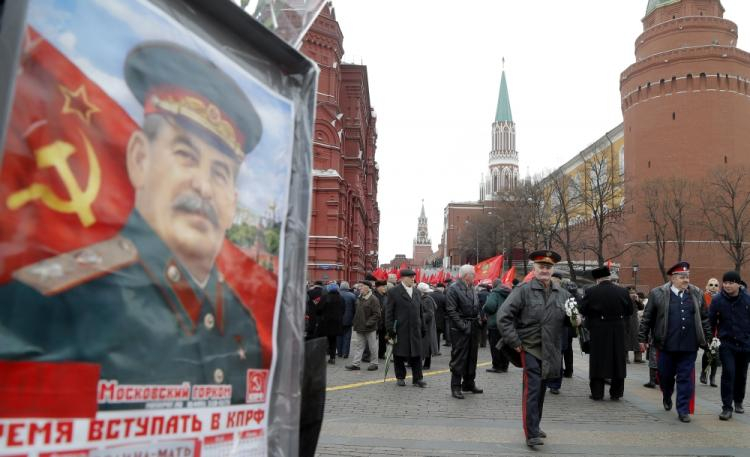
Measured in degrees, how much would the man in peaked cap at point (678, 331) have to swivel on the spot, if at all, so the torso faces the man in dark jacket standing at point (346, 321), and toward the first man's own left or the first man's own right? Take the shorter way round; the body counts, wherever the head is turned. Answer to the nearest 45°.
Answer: approximately 135° to the first man's own right

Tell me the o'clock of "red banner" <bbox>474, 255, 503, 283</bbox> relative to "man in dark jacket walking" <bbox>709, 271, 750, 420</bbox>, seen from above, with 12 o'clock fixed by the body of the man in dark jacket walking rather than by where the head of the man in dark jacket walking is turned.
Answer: The red banner is roughly at 5 o'clock from the man in dark jacket walking.

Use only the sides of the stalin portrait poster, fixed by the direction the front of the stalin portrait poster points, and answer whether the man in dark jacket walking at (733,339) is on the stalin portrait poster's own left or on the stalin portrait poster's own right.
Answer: on the stalin portrait poster's own left

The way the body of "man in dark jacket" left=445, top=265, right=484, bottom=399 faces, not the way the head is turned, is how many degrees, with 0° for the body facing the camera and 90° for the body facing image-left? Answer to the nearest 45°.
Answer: approximately 315°

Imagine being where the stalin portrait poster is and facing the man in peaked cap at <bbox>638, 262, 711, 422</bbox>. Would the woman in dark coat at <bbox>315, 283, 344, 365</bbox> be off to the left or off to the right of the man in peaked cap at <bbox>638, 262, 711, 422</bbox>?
left
